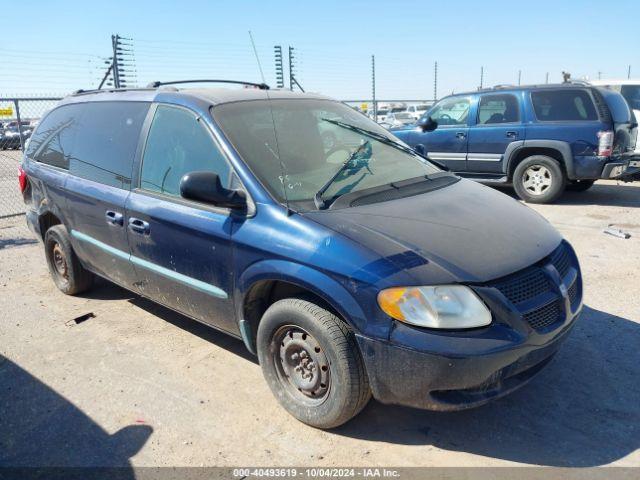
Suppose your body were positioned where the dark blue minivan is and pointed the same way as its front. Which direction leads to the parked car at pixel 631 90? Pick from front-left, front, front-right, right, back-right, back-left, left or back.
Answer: left

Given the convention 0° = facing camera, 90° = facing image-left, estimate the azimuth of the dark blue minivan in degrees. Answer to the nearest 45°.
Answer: approximately 315°

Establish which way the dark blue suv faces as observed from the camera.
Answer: facing away from the viewer and to the left of the viewer
